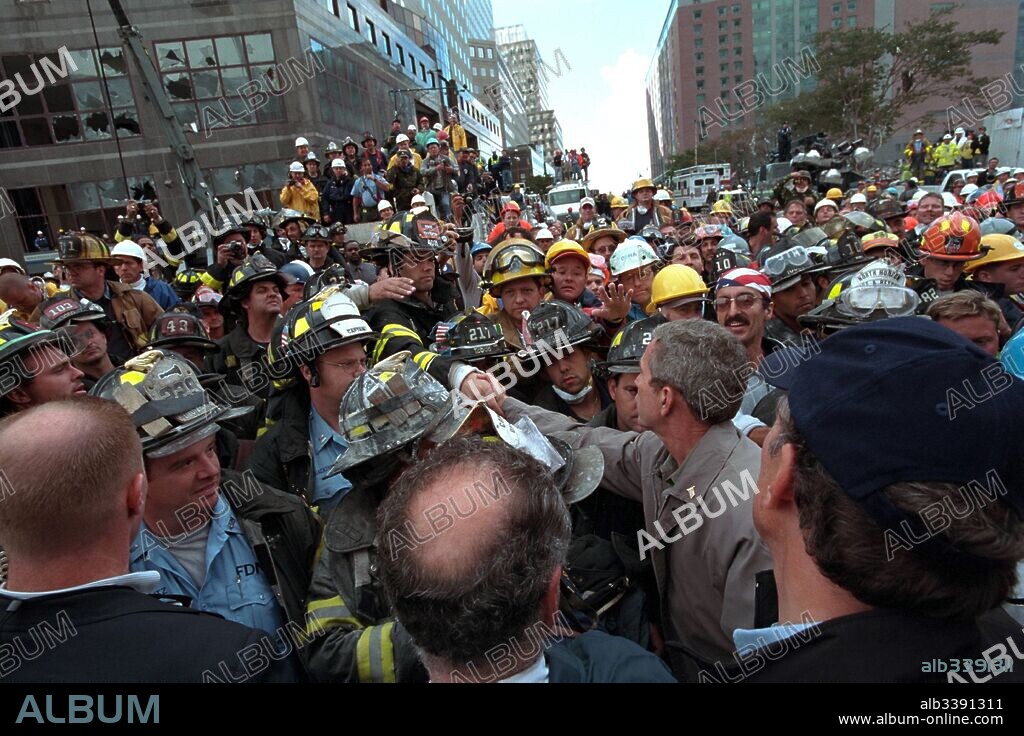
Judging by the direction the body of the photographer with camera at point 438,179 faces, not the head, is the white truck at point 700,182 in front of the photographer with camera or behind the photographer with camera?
behind

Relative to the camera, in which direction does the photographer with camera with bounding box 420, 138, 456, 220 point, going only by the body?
toward the camera

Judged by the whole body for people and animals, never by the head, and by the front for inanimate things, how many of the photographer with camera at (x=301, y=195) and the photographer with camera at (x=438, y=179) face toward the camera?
2

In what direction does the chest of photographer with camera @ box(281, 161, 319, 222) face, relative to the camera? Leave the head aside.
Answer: toward the camera

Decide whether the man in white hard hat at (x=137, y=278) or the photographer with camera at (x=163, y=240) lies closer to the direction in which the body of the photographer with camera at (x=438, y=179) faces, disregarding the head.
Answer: the man in white hard hat

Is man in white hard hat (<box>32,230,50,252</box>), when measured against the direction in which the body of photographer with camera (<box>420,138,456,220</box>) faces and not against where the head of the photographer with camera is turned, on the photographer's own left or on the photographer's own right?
on the photographer's own right

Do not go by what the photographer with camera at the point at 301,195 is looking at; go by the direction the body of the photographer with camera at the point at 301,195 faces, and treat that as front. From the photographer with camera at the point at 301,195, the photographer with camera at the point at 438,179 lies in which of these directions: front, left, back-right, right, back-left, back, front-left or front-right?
left

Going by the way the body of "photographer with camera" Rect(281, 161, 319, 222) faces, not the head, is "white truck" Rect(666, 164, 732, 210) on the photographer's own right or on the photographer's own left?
on the photographer's own left

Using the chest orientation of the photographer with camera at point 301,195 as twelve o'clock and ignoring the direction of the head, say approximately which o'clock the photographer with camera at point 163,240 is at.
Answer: the photographer with camera at point 163,240 is roughly at 2 o'clock from the photographer with camera at point 301,195.
